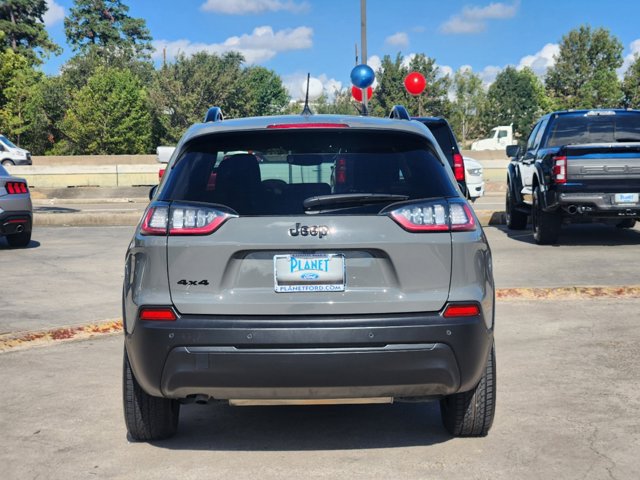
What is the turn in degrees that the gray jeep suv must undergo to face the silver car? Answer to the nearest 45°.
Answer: approximately 45° to its left

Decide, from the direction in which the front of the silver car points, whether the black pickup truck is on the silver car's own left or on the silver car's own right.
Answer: on the silver car's own right

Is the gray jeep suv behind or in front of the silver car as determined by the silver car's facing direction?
behind

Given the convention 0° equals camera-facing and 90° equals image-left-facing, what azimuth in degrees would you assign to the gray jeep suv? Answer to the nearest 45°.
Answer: approximately 180°

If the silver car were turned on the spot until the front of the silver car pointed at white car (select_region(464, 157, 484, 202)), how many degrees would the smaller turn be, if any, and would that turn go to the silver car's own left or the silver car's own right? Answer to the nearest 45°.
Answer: approximately 90° to the silver car's own right

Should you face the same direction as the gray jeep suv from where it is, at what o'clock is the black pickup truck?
The black pickup truck is roughly at 1 o'clock from the gray jeep suv.

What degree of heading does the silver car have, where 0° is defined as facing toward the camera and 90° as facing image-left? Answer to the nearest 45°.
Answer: approximately 180°

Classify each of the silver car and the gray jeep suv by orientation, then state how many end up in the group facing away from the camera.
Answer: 2
